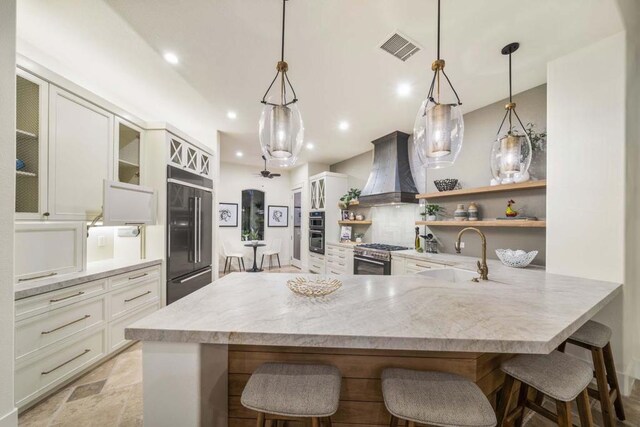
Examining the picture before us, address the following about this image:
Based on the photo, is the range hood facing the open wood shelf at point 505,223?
no

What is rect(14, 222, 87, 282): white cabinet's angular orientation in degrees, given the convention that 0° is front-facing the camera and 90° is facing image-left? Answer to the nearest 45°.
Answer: approximately 315°

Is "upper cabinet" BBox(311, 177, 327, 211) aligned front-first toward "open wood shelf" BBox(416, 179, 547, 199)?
no

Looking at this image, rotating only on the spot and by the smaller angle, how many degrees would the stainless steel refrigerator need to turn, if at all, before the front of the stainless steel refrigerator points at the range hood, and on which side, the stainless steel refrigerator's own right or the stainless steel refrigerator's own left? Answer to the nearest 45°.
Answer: approximately 45° to the stainless steel refrigerator's own left

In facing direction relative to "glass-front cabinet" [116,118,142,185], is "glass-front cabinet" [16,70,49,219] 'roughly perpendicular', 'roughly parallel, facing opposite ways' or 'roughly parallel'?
roughly parallel

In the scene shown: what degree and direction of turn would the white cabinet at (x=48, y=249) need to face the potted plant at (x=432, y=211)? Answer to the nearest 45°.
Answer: approximately 45° to its left

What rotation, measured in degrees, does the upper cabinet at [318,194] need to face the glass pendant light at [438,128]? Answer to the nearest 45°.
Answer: approximately 45° to its left

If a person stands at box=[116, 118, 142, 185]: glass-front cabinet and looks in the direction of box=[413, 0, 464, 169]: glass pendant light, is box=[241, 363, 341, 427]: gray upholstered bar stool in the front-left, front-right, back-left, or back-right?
front-right

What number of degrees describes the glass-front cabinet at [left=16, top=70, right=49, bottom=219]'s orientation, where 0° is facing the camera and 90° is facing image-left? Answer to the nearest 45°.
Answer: approximately 315°

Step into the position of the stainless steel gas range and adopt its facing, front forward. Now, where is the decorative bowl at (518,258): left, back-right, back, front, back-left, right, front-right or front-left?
left

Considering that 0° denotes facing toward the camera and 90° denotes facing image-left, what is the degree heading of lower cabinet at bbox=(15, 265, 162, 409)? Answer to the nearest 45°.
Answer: approximately 315°

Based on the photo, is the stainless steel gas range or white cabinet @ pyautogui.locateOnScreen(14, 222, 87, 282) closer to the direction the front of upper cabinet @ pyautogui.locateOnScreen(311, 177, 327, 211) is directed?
the white cabinet

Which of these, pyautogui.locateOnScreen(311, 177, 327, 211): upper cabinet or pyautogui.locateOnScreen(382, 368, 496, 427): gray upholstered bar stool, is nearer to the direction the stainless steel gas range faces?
the gray upholstered bar stool

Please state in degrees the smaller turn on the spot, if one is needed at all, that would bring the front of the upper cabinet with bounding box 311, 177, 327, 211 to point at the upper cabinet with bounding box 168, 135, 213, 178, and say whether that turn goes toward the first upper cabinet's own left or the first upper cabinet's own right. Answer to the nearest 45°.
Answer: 0° — it already faces it

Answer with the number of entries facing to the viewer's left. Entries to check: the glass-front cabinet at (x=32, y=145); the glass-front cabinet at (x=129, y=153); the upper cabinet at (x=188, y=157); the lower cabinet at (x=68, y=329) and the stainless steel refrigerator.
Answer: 0

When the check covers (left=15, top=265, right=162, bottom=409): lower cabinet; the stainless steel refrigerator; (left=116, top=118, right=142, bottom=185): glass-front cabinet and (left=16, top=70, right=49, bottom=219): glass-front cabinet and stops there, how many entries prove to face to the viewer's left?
0

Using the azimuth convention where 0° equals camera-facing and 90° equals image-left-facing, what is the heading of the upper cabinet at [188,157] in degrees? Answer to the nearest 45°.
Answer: approximately 315°

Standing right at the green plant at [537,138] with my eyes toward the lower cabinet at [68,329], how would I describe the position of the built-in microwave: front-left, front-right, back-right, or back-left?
front-right

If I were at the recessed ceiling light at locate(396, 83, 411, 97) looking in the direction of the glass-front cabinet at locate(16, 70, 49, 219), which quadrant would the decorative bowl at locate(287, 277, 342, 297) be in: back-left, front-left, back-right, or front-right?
front-left
